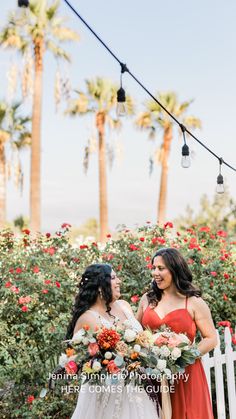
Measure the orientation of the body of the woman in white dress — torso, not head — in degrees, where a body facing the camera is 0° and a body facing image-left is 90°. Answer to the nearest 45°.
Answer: approximately 315°

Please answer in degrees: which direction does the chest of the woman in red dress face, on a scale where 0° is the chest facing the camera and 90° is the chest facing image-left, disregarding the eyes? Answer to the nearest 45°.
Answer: approximately 45°

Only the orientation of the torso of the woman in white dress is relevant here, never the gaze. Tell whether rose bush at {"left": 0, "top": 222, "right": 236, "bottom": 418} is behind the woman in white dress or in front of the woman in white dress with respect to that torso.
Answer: behind

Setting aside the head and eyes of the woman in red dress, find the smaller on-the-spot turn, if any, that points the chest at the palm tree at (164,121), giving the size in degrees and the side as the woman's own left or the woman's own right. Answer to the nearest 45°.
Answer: approximately 135° to the woman's own right

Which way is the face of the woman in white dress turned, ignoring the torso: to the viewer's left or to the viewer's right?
to the viewer's right

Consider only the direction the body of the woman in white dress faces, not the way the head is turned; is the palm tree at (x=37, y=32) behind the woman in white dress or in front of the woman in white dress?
behind
